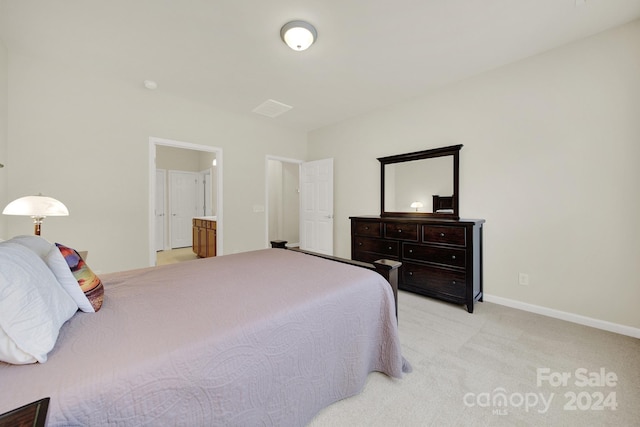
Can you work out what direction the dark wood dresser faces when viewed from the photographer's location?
facing the viewer and to the left of the viewer

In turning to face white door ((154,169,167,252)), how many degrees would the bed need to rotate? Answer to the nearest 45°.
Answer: approximately 45° to its left

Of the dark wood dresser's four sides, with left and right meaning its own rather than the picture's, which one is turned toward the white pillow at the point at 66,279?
front

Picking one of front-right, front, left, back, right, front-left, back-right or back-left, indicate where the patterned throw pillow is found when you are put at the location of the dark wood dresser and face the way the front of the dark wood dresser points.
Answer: front

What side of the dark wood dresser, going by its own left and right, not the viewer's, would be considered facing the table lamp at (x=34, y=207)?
front

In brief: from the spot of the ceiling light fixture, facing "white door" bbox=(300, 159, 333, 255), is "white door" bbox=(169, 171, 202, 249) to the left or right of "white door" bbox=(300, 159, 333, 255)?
left

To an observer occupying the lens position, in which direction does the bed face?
facing away from the viewer and to the right of the viewer

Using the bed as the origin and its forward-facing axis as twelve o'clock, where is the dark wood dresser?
The dark wood dresser is roughly at 1 o'clock from the bed.
